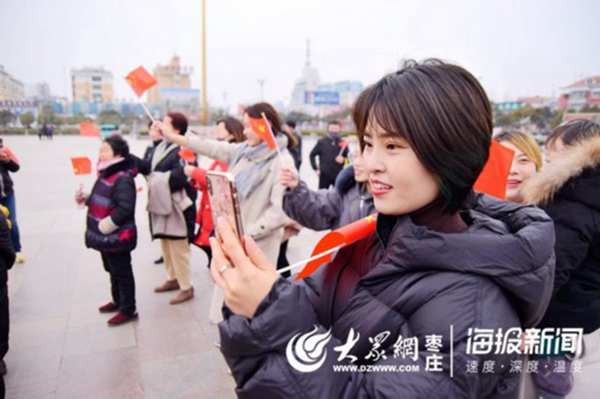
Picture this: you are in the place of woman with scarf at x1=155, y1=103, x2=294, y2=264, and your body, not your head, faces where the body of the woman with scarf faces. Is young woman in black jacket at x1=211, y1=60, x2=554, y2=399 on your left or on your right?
on your left

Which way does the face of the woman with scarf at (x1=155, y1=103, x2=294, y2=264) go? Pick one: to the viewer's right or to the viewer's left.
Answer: to the viewer's left

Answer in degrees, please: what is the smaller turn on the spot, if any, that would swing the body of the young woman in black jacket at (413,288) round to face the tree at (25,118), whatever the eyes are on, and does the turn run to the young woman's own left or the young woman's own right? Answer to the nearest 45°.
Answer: approximately 90° to the young woman's own right

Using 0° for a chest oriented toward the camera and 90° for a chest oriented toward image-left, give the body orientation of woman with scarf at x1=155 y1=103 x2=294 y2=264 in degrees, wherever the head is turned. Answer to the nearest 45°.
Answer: approximately 45°

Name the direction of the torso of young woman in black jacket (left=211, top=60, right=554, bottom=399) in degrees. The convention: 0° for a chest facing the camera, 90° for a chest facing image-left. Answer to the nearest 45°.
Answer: approximately 45°

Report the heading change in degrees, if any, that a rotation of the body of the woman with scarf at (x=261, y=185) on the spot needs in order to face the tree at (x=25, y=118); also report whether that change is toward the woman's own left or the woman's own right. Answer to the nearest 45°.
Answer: approximately 90° to the woman's own right

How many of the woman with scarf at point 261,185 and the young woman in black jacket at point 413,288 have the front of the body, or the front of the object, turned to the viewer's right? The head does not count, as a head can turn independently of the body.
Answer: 0

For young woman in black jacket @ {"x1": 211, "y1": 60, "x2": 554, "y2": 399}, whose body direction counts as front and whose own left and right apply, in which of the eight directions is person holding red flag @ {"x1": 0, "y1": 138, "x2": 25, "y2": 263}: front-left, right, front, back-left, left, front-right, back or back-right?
right
